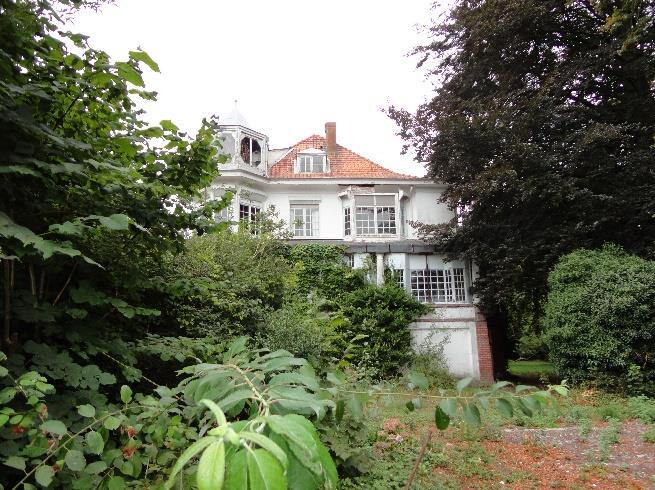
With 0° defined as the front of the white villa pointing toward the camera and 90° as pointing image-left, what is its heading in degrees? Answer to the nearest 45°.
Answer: approximately 0°

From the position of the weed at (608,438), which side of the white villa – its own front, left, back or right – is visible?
front

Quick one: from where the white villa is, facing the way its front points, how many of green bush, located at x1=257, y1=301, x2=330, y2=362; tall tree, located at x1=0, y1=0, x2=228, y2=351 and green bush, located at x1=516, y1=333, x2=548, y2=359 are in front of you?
2

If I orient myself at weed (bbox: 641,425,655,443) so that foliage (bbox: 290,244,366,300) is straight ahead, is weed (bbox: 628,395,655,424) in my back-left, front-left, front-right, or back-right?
front-right

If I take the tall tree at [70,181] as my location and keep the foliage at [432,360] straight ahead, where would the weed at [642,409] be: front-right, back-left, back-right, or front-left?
front-right

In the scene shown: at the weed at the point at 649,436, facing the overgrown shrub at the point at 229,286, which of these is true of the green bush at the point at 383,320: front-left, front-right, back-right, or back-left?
front-right

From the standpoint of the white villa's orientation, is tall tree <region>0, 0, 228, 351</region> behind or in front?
in front

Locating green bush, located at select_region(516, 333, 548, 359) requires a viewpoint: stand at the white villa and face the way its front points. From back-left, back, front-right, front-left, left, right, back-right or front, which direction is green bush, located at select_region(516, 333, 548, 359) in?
back-left

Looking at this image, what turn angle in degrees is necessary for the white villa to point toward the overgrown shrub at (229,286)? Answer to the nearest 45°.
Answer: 0° — it already faces it

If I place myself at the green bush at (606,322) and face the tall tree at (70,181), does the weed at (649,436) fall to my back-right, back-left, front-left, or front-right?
front-left
